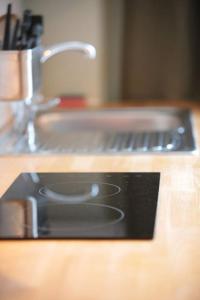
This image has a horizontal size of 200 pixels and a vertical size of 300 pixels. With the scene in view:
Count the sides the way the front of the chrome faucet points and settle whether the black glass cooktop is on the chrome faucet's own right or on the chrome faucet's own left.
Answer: on the chrome faucet's own right

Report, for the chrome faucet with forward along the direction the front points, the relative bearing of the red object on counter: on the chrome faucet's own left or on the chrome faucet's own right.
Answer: on the chrome faucet's own left

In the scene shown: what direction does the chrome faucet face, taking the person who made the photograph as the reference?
facing to the right of the viewer
